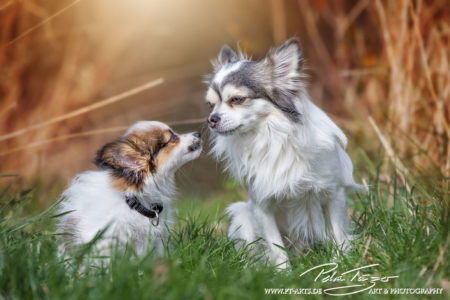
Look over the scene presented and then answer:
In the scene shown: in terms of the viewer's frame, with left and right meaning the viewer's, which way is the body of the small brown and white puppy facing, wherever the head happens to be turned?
facing to the right of the viewer

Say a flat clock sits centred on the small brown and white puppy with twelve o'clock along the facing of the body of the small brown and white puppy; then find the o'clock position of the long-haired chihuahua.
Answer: The long-haired chihuahua is roughly at 12 o'clock from the small brown and white puppy.
